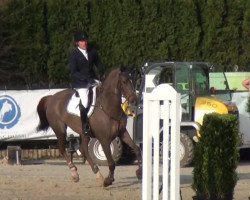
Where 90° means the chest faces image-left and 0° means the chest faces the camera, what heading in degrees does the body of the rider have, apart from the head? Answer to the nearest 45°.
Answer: approximately 315°

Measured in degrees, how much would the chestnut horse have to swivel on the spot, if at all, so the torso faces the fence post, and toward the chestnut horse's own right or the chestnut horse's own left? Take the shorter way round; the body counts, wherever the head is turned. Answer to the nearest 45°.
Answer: approximately 45° to the chestnut horse's own right

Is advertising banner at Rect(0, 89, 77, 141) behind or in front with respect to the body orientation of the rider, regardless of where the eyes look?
behind

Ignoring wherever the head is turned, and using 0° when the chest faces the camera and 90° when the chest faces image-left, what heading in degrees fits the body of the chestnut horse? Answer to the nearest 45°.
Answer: approximately 315°
